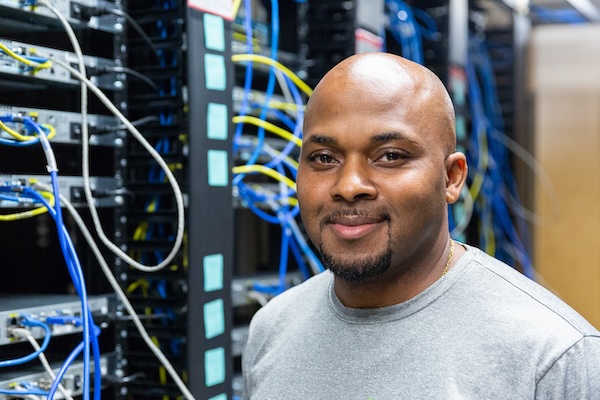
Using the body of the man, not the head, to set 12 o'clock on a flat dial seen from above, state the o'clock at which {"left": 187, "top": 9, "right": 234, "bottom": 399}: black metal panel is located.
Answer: The black metal panel is roughly at 3 o'clock from the man.

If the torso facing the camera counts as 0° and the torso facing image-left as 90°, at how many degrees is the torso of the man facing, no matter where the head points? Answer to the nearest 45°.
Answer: approximately 45°

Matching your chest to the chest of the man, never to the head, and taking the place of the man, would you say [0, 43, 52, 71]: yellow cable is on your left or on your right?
on your right

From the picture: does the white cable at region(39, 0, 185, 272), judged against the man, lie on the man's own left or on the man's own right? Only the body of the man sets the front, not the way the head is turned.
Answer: on the man's own right

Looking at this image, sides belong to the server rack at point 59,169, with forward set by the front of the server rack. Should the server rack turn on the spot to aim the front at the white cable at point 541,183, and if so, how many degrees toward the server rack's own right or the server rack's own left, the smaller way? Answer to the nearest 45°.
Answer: approximately 90° to the server rack's own left

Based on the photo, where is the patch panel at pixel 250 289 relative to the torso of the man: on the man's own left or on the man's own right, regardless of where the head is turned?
on the man's own right

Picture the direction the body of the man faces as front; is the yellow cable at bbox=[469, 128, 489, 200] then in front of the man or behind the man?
behind

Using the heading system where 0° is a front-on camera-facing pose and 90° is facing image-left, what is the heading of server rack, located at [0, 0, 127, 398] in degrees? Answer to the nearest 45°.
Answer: approximately 315°
